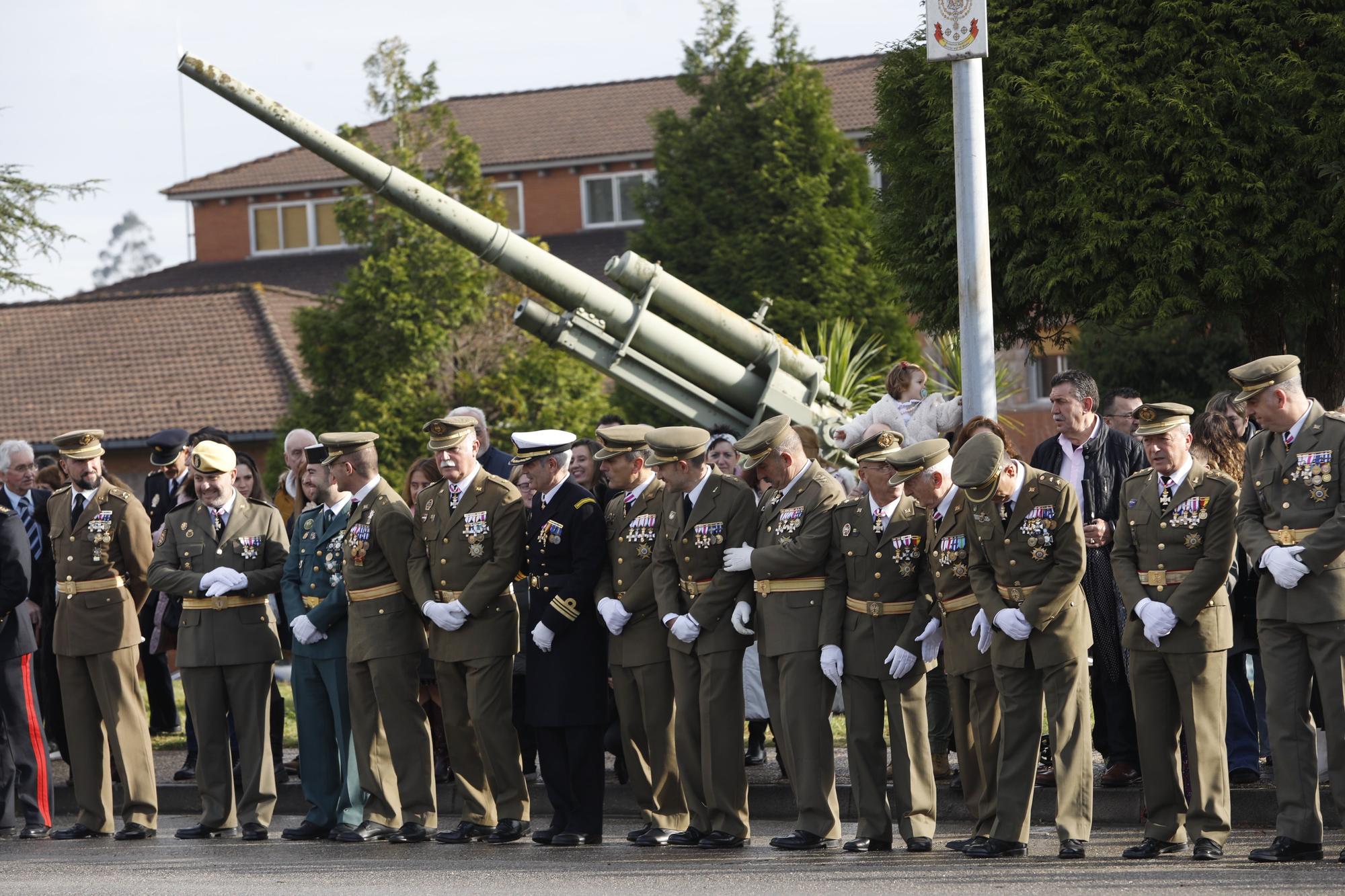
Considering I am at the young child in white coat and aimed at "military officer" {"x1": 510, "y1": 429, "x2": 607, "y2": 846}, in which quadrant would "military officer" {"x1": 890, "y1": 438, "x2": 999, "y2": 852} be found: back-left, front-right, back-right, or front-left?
front-left

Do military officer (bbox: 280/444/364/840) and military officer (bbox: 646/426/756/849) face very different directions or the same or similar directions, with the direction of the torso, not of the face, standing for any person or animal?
same or similar directions

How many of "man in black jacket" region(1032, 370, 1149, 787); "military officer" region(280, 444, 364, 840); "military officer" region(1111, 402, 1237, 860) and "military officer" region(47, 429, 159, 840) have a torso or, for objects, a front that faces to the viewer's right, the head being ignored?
0

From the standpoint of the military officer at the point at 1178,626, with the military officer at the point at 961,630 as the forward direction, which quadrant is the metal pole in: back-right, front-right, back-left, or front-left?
front-right

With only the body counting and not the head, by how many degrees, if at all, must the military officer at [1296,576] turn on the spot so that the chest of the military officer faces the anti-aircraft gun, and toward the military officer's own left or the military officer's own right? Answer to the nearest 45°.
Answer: approximately 90° to the military officer's own right

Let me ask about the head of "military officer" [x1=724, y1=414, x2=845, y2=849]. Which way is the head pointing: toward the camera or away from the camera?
toward the camera

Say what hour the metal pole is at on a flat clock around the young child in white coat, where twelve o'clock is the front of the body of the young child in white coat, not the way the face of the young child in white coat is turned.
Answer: The metal pole is roughly at 9 o'clock from the young child in white coat.

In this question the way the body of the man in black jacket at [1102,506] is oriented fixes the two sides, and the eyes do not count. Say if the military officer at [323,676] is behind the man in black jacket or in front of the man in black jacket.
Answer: in front

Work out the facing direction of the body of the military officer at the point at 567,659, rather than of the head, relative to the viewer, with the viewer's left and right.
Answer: facing the viewer and to the left of the viewer

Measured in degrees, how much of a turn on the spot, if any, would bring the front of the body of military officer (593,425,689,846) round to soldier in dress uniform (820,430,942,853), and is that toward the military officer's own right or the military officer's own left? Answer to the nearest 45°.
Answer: approximately 90° to the military officer's own left

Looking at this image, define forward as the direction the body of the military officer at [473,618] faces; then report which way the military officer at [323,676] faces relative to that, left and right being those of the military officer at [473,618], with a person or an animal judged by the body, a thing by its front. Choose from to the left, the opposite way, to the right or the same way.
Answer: the same way

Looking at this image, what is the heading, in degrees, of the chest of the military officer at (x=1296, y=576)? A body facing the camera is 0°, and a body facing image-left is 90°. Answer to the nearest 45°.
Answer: approximately 45°

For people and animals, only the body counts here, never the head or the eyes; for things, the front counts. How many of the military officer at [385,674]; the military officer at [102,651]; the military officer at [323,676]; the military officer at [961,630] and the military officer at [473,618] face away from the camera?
0

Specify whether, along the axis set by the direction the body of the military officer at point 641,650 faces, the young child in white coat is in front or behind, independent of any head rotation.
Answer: behind

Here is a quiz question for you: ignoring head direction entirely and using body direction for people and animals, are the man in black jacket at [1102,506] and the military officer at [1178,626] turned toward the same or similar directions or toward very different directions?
same or similar directions

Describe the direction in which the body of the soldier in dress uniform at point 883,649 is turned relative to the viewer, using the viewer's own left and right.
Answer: facing the viewer

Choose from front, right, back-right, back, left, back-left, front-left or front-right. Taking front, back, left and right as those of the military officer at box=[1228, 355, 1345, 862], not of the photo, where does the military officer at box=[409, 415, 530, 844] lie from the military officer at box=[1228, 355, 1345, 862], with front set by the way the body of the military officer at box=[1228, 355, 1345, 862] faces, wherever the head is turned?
front-right

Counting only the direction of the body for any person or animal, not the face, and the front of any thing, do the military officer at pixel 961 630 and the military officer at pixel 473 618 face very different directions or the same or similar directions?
same or similar directions
